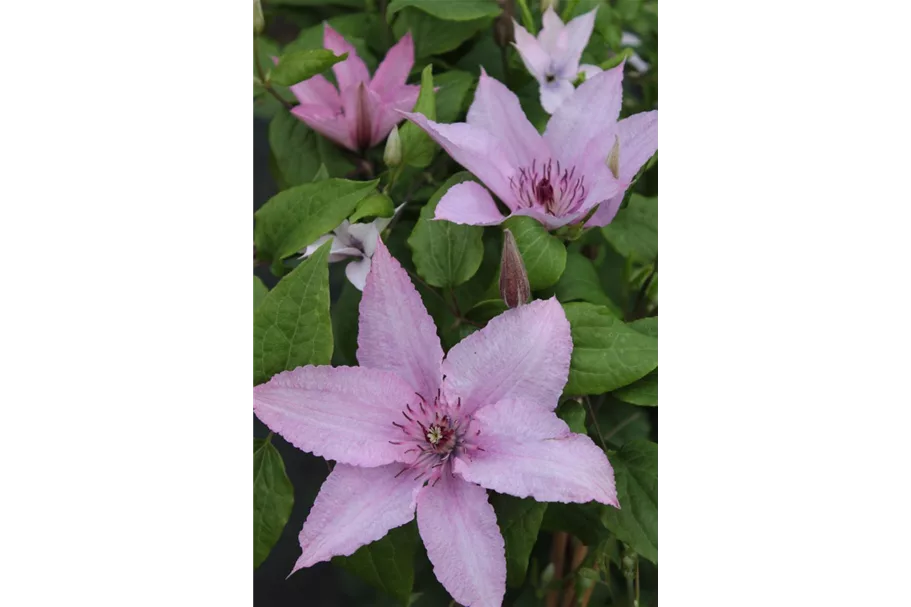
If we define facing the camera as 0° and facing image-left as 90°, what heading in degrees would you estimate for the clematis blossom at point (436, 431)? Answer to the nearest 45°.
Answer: approximately 0°
